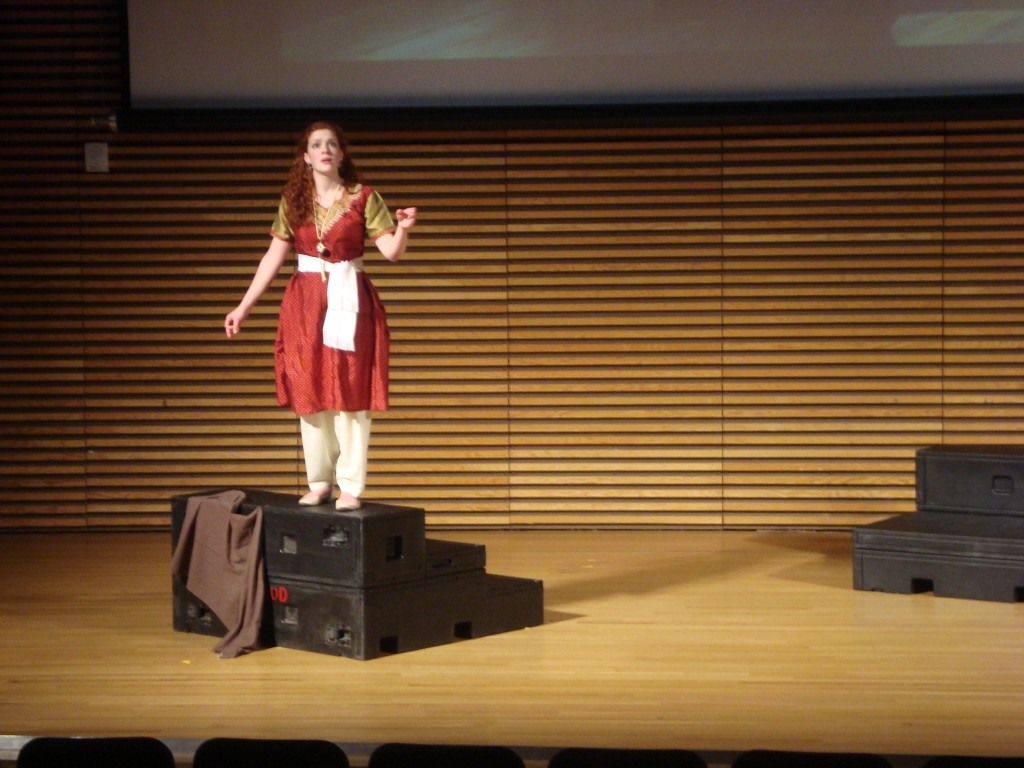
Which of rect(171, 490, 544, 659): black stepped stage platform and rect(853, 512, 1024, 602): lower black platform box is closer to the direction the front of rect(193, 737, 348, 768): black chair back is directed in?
the black stepped stage platform

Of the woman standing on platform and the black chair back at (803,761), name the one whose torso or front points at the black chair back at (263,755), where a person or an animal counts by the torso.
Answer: the woman standing on platform

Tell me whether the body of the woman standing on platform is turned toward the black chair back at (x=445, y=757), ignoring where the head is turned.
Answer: yes

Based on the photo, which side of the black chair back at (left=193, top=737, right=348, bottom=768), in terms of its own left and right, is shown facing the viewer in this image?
back

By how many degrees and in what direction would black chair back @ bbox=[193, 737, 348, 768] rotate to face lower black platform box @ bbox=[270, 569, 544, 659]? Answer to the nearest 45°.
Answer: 0° — it already faces it

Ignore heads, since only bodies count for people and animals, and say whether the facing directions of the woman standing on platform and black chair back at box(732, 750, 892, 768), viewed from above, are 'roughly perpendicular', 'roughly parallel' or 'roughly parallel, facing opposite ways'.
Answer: roughly parallel, facing opposite ways

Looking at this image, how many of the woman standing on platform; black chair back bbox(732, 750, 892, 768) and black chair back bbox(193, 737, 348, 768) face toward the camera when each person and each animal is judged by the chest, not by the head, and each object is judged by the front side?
1

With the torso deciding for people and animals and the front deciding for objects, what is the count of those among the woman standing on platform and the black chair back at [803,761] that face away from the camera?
1

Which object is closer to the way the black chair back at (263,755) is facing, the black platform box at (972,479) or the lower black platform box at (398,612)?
the lower black platform box

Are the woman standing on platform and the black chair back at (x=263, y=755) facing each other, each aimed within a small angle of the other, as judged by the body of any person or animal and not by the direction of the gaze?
yes

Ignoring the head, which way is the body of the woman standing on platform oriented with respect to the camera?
toward the camera

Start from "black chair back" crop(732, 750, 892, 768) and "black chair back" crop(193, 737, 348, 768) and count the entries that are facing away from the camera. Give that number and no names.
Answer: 2

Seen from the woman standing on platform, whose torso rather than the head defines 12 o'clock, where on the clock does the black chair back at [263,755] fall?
The black chair back is roughly at 12 o'clock from the woman standing on platform.

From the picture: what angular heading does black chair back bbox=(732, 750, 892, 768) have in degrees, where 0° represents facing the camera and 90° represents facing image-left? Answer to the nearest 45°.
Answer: approximately 180°

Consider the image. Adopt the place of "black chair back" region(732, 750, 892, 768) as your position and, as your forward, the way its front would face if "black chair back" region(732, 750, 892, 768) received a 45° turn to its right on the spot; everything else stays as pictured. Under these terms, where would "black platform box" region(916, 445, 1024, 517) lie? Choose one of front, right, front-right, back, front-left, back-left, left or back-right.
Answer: front-left

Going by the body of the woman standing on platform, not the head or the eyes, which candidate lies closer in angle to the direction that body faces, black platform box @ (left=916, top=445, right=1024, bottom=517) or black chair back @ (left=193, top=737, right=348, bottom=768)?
the black chair back
